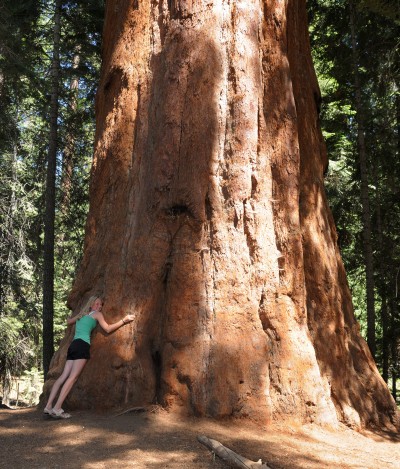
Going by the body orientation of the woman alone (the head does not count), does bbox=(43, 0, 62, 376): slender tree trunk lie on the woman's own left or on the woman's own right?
on the woman's own left

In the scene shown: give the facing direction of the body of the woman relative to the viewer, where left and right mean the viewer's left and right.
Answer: facing away from the viewer and to the right of the viewer

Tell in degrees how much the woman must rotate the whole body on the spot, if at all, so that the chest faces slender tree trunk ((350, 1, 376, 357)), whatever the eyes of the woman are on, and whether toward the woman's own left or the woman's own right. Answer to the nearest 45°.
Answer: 0° — they already face it

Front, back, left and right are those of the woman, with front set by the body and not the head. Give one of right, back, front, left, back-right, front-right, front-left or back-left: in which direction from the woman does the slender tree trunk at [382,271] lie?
front

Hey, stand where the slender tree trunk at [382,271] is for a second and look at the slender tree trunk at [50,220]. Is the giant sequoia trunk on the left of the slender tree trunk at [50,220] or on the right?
left

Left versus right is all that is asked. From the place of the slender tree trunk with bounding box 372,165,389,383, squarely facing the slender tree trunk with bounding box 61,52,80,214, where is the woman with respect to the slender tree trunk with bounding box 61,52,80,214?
left

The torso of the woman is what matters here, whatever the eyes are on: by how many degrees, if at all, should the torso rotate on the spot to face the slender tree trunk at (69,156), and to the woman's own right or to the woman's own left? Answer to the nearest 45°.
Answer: approximately 45° to the woman's own left
